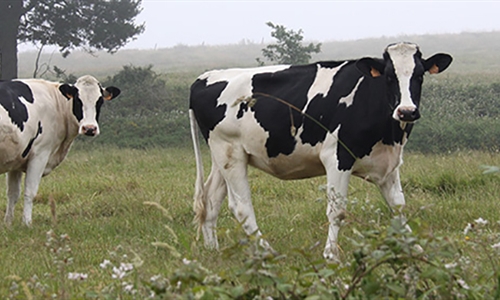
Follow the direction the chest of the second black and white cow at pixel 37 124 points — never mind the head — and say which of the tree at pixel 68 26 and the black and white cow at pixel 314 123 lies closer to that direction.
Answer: the black and white cow

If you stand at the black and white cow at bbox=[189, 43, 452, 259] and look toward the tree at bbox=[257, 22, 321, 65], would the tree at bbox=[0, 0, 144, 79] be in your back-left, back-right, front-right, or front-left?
front-left

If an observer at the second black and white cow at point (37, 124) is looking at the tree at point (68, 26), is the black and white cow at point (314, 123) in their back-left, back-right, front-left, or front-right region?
back-right

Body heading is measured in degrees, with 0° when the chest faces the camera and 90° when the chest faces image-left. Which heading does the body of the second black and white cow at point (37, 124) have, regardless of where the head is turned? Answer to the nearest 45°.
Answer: approximately 270°

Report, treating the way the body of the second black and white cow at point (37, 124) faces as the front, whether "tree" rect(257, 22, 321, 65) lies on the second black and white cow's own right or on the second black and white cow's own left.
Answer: on the second black and white cow's own left

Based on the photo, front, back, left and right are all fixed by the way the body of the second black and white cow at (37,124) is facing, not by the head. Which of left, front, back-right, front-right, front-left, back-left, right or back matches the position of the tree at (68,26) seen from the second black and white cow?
left
